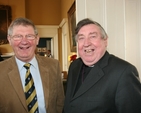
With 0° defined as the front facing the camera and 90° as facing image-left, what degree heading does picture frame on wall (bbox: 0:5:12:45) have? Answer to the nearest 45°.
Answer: approximately 0°
